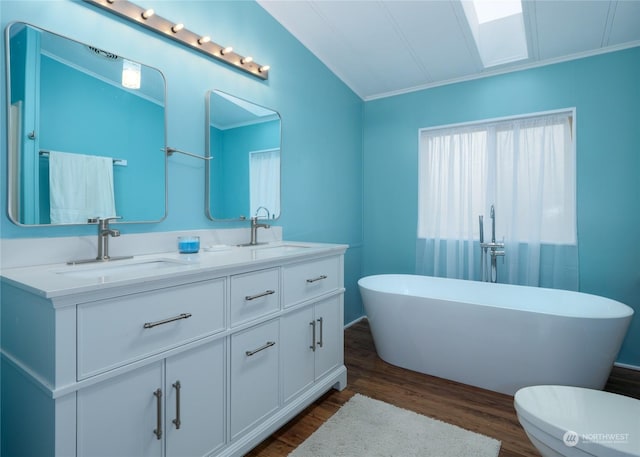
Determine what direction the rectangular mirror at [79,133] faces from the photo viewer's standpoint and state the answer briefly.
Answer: facing the viewer and to the right of the viewer

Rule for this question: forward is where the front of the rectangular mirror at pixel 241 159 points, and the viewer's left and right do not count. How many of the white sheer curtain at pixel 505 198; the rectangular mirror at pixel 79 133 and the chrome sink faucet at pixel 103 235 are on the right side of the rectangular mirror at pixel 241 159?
2

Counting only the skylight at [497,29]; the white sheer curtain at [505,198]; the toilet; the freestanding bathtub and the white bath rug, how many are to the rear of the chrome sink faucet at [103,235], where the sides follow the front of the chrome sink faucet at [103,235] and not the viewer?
0

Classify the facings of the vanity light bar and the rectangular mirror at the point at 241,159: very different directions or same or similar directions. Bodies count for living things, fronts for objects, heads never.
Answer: same or similar directions

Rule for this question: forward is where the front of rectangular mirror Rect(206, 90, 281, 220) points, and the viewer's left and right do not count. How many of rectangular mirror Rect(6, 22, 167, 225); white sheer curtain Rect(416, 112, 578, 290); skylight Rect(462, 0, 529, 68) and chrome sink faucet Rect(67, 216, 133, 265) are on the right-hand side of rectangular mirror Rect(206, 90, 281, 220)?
2

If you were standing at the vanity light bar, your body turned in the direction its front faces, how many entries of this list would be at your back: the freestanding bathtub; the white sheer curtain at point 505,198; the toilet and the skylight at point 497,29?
0

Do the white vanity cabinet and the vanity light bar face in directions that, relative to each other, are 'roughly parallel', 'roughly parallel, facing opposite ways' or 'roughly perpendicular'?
roughly parallel

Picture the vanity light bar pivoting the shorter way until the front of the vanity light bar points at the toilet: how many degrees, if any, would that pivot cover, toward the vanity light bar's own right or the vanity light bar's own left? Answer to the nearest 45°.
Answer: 0° — it already faces it

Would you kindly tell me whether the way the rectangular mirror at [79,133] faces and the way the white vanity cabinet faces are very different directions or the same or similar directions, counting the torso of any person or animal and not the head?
same or similar directions

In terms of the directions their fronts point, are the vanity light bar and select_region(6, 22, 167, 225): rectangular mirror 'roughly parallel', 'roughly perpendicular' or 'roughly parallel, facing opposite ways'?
roughly parallel

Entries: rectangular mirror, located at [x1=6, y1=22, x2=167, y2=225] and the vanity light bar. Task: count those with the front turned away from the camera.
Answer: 0

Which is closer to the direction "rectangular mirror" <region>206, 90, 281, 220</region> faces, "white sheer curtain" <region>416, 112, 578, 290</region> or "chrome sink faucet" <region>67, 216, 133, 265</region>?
the white sheer curtain

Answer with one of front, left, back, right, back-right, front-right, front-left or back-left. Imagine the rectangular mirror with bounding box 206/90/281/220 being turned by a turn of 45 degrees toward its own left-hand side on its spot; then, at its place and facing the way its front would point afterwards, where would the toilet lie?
front-right

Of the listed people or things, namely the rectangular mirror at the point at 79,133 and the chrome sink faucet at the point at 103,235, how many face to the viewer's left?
0
